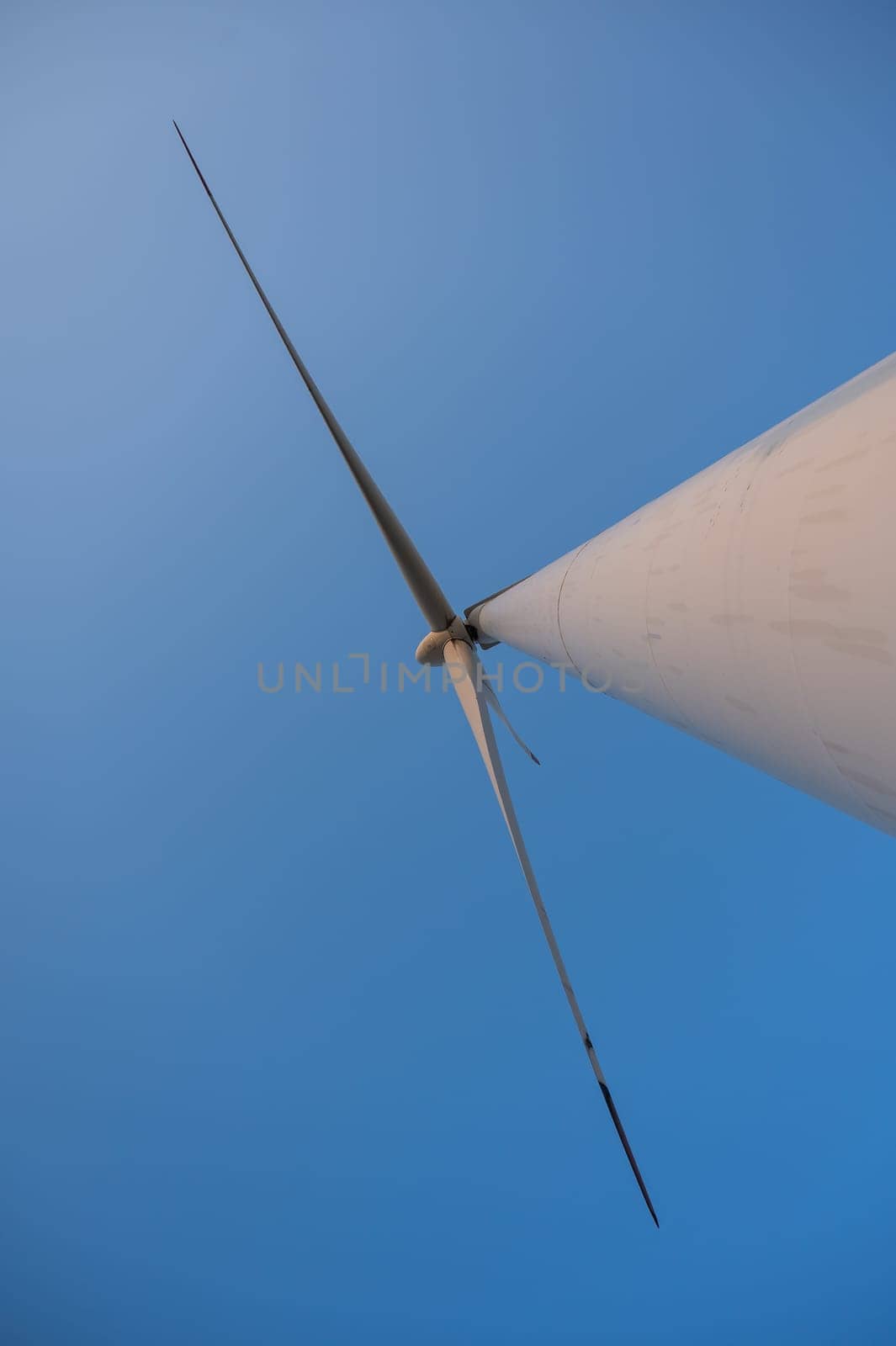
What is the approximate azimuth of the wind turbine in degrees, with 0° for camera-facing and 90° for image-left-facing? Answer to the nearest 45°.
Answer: approximately 45°
